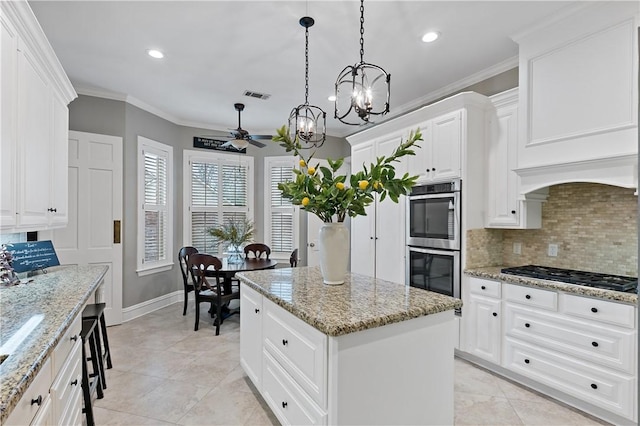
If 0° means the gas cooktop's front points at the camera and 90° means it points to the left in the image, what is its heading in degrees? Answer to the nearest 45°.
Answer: approximately 45°

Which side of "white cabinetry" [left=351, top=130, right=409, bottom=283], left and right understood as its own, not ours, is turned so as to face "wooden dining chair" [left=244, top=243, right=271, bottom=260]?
right

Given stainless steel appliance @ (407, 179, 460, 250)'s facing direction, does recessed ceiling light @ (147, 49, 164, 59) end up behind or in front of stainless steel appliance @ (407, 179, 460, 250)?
in front

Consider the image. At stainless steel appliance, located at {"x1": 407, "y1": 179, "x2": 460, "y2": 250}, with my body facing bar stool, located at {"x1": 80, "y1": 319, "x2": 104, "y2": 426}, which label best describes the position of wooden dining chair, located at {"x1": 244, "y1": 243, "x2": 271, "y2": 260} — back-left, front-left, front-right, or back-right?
front-right

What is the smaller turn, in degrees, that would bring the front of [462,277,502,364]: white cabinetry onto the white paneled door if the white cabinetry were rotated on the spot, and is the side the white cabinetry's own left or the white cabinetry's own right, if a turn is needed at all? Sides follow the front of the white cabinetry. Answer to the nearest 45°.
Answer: approximately 45° to the white cabinetry's own right

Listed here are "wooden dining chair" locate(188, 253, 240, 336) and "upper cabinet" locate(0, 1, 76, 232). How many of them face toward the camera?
0

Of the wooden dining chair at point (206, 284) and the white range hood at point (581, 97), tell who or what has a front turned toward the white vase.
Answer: the white range hood

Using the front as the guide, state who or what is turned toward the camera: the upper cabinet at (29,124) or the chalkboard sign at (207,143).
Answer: the chalkboard sign

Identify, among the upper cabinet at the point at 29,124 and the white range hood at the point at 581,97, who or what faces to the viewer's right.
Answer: the upper cabinet at the point at 29,124

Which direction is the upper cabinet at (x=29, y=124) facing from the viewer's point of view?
to the viewer's right

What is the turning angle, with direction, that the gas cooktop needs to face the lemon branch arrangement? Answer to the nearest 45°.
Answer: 0° — it already faces it

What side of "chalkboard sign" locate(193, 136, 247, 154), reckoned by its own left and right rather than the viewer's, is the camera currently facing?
front

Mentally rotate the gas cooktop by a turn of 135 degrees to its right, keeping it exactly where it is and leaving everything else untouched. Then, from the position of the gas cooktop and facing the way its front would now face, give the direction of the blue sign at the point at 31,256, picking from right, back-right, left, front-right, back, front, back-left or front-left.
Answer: back-left

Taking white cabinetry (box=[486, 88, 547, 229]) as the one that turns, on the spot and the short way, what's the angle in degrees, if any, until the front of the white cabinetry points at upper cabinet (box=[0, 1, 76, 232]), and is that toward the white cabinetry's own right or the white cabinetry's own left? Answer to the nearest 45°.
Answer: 0° — it already faces it

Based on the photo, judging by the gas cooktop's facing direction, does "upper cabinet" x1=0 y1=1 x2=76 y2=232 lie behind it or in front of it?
in front
